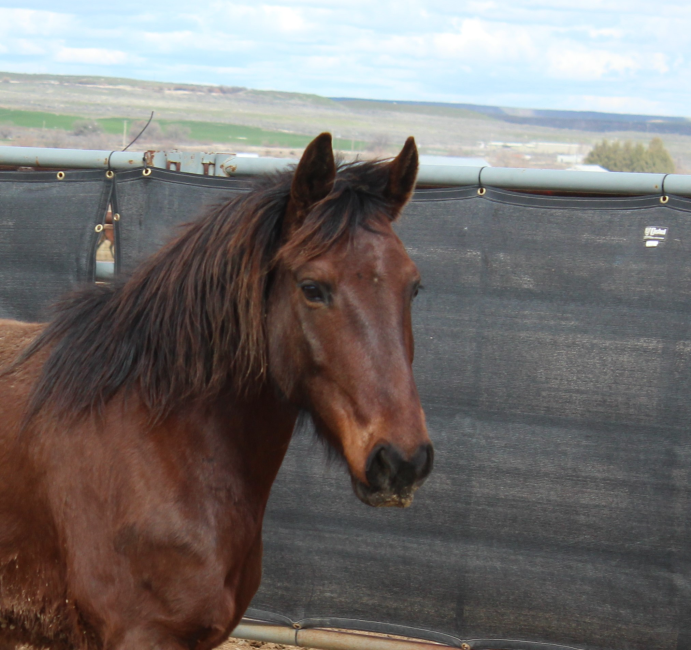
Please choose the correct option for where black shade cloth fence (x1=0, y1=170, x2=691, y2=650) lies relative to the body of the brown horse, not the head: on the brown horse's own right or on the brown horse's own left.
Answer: on the brown horse's own left

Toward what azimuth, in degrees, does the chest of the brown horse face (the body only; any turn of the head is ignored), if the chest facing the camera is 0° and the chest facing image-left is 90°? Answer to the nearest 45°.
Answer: approximately 315°
